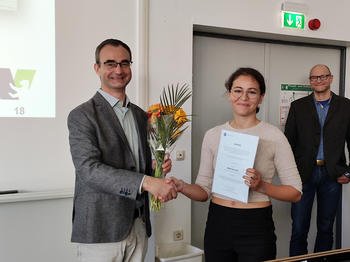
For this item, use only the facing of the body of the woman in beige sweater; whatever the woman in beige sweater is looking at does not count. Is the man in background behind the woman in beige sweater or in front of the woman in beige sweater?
behind

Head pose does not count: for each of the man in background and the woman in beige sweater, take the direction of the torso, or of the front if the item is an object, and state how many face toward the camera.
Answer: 2

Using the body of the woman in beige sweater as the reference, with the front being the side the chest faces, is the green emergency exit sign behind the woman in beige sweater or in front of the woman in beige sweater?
behind

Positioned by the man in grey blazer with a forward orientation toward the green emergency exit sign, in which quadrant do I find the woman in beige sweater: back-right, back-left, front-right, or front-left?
front-right

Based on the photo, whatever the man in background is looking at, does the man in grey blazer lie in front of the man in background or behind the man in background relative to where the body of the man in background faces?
in front

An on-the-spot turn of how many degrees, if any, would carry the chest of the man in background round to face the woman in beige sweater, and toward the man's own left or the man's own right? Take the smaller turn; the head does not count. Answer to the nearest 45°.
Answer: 0° — they already face them

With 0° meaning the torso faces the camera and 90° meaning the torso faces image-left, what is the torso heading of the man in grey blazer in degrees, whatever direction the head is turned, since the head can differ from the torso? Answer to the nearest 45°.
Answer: approximately 315°

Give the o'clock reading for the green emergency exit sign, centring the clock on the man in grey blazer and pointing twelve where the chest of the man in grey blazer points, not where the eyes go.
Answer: The green emergency exit sign is roughly at 9 o'clock from the man in grey blazer.

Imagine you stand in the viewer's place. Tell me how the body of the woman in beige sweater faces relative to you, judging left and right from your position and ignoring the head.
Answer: facing the viewer

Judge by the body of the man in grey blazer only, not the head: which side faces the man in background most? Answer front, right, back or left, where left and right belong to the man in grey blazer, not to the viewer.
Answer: left
